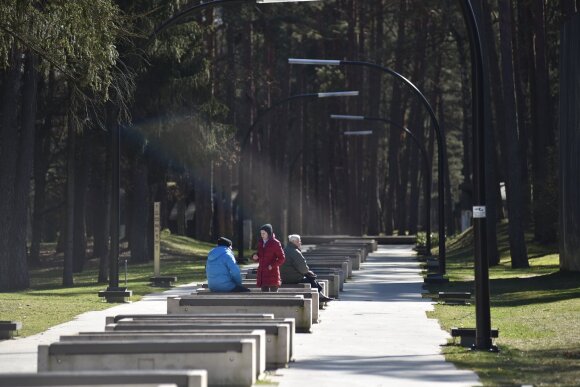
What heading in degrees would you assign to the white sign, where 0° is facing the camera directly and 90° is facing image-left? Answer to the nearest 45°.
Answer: approximately 0°

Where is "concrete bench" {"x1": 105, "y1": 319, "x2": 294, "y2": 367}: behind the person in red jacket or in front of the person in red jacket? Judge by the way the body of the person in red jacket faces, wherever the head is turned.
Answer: in front

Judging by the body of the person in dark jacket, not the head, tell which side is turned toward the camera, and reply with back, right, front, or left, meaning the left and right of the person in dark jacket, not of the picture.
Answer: right

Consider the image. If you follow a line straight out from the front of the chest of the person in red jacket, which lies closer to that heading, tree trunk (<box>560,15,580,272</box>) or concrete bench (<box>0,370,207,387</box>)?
the concrete bench

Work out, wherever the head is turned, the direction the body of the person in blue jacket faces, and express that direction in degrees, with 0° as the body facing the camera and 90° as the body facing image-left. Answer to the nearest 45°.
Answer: approximately 225°

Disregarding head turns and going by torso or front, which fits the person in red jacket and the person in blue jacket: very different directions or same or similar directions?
very different directions

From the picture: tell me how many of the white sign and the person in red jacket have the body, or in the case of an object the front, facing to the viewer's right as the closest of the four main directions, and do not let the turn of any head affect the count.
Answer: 0

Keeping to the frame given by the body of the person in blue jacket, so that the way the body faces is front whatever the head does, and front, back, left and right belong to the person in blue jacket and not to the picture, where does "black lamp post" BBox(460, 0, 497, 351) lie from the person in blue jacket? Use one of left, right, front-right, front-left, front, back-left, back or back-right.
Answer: right

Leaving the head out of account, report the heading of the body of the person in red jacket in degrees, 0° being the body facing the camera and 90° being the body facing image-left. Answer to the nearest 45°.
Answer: approximately 45°

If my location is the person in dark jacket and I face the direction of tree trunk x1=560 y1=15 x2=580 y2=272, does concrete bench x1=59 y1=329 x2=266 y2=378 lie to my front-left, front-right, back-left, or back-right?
back-right

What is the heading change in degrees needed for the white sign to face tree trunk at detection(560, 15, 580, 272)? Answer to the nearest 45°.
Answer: approximately 180°
